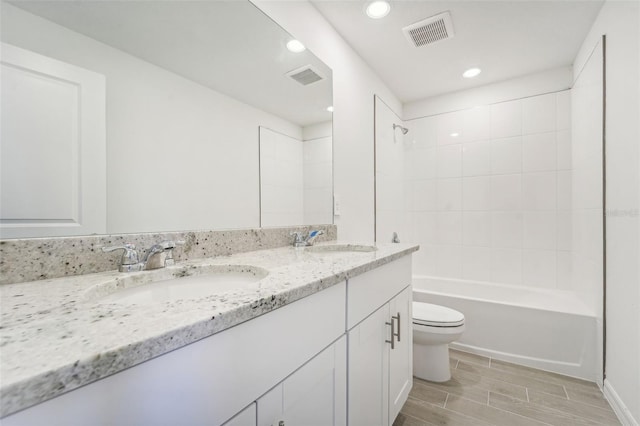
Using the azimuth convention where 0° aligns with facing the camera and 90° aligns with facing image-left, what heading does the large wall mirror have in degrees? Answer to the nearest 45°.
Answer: approximately 315°

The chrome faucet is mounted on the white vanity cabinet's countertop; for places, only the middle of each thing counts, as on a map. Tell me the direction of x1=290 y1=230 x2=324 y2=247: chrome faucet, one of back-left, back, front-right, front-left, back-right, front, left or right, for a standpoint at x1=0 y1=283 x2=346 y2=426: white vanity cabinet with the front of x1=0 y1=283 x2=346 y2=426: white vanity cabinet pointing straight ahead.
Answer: left

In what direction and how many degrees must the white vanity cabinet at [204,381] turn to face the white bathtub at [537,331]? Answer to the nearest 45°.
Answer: approximately 45° to its left

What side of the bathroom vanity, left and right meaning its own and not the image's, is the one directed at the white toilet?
left

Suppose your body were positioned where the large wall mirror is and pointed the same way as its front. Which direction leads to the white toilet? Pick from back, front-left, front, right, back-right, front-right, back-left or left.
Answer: front-left

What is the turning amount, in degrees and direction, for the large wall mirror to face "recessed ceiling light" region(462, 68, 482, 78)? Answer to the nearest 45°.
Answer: approximately 45° to its left

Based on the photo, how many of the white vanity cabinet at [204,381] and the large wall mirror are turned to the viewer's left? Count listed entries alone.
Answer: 0

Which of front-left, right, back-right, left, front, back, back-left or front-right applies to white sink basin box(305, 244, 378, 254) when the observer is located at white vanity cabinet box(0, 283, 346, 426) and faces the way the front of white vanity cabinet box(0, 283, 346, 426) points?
left
